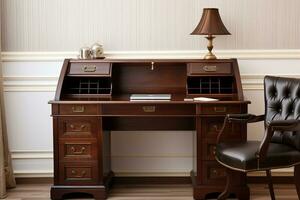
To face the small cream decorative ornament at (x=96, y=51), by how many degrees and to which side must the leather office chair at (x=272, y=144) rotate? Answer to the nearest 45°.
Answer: approximately 45° to its right

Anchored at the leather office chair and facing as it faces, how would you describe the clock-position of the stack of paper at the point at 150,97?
The stack of paper is roughly at 2 o'clock from the leather office chair.

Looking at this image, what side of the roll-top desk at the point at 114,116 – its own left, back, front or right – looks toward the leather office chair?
left

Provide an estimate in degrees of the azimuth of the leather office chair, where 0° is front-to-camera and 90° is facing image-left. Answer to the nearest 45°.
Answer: approximately 45°

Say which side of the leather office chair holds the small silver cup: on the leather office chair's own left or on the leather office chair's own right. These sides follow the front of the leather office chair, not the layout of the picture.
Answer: on the leather office chair's own right

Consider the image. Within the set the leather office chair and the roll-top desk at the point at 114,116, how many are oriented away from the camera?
0
